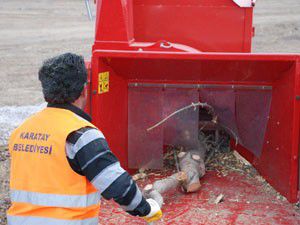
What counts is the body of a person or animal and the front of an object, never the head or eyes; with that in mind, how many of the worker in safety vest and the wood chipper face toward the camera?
1

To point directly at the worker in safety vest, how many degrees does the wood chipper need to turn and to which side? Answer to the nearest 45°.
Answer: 0° — it already faces them

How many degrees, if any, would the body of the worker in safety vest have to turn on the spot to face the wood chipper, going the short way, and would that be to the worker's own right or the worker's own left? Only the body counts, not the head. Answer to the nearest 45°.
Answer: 0° — they already face it

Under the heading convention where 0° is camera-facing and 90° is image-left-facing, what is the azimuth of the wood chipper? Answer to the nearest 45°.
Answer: approximately 0°

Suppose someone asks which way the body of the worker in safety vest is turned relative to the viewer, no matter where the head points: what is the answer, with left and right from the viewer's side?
facing away from the viewer and to the right of the viewer

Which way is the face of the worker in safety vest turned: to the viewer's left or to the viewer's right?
to the viewer's right
